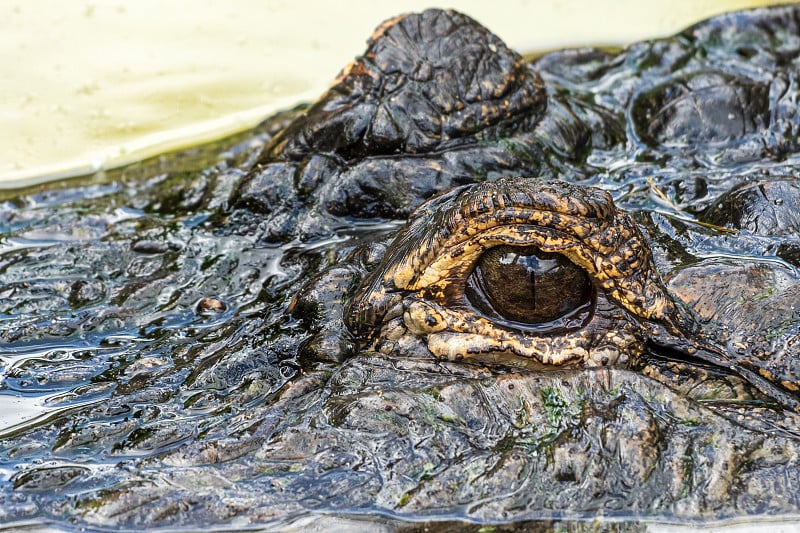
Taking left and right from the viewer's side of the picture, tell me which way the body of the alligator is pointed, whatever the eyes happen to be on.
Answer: facing to the left of the viewer
